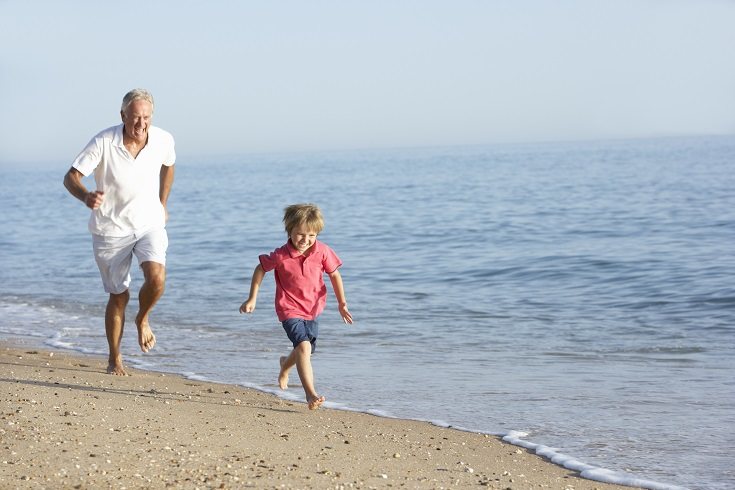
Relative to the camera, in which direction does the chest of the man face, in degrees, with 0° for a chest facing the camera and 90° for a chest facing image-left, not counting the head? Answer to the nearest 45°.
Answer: approximately 0°

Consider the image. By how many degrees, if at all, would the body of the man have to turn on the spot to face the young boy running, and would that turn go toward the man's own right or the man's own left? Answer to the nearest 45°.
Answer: approximately 45° to the man's own left
